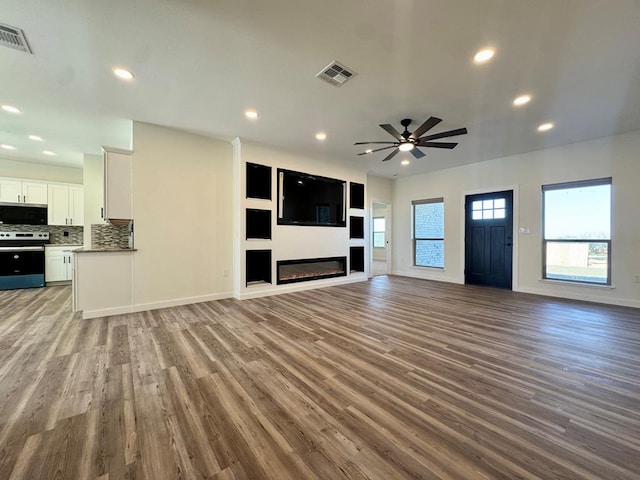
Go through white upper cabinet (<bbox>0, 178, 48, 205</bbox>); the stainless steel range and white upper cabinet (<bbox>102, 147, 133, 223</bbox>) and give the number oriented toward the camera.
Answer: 2

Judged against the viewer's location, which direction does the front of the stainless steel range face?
facing the viewer

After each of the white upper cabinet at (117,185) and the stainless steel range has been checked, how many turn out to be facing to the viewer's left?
1

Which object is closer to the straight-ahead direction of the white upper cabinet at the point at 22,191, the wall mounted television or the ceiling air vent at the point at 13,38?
the ceiling air vent

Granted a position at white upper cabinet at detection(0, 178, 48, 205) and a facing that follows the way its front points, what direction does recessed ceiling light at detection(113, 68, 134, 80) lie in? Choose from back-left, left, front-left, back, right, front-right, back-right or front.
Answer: front

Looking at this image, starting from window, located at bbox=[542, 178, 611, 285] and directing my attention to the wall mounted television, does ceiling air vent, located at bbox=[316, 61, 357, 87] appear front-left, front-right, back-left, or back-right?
front-left

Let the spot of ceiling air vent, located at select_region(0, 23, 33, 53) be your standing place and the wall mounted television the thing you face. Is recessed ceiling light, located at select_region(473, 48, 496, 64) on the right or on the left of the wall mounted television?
right

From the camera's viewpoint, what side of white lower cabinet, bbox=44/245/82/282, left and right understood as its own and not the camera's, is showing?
front

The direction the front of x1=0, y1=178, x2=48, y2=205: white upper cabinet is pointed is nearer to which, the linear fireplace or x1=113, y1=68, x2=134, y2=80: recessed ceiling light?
the recessed ceiling light

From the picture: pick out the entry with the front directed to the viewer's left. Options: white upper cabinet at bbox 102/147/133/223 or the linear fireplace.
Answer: the white upper cabinet

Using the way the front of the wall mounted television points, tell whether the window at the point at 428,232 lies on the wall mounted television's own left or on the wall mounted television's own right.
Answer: on the wall mounted television's own left

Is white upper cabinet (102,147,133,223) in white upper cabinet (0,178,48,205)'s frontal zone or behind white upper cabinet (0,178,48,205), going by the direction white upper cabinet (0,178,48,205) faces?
frontal zone

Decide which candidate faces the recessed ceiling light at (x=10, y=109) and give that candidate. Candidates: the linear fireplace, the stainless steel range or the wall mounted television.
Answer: the stainless steel range

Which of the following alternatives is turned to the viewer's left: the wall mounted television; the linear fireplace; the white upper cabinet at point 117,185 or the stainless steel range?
the white upper cabinet

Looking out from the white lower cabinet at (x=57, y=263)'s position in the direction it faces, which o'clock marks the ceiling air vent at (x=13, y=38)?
The ceiling air vent is roughly at 12 o'clock from the white lower cabinet.
